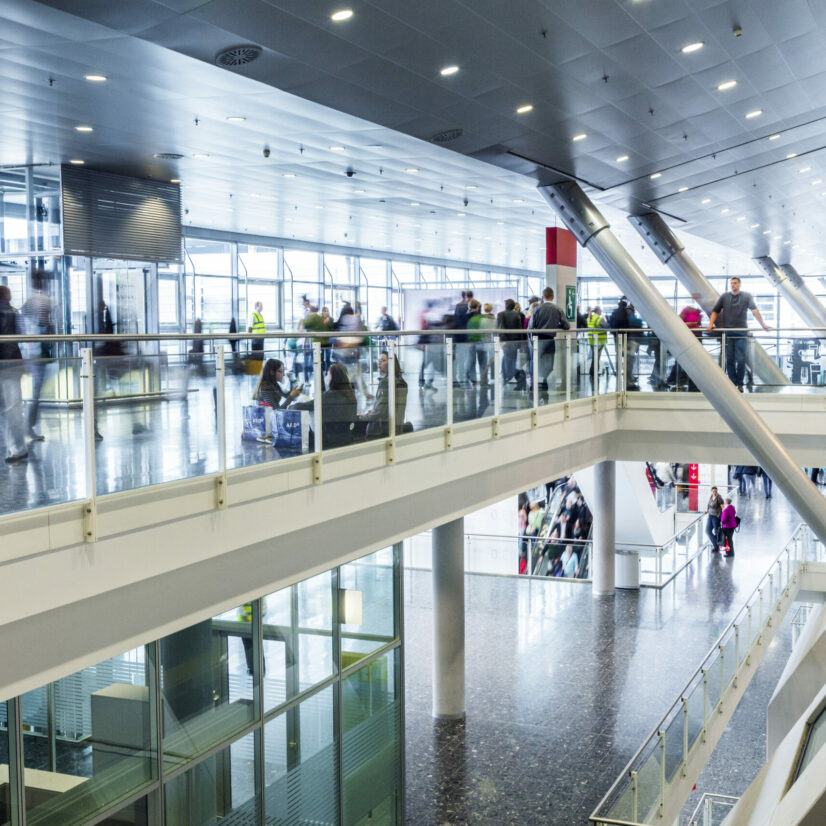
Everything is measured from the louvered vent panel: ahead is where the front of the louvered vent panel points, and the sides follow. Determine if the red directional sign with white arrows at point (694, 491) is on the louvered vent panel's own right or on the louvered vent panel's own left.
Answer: on the louvered vent panel's own left

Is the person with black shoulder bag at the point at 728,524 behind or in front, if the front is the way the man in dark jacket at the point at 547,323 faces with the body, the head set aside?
in front

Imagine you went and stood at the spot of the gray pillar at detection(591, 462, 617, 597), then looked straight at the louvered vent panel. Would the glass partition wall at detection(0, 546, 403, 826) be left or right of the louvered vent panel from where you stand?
left

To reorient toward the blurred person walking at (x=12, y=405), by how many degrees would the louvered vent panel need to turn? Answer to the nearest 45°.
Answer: approximately 45° to its right

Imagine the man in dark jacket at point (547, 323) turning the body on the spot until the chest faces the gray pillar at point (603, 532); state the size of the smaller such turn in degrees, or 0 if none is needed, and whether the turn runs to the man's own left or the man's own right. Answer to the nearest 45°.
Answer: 0° — they already face it

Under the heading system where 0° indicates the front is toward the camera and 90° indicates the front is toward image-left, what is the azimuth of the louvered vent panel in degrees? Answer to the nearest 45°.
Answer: approximately 315°

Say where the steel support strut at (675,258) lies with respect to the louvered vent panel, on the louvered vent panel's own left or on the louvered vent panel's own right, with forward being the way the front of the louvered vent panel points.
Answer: on the louvered vent panel's own left
